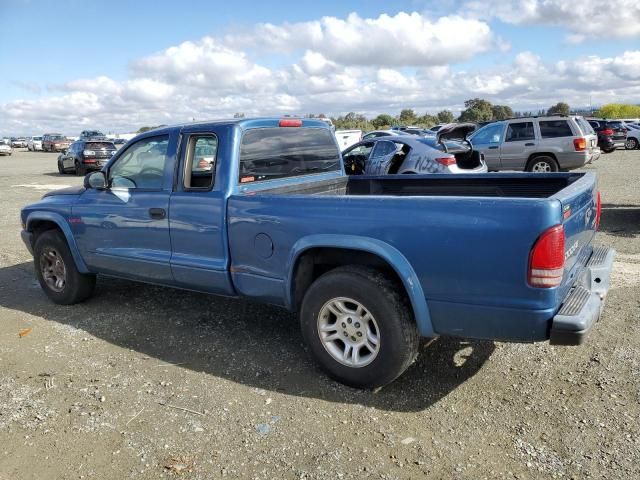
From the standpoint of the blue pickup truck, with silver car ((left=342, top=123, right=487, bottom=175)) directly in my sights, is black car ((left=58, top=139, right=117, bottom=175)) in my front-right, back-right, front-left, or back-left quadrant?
front-left

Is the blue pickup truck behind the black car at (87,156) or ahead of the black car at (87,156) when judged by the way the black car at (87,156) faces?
behind

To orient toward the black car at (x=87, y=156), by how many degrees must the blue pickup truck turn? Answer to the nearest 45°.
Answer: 0° — it already faces it

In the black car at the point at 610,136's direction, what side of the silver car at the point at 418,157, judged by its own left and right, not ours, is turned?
right

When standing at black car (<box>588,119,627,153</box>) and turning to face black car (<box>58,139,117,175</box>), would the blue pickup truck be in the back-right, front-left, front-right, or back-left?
front-left

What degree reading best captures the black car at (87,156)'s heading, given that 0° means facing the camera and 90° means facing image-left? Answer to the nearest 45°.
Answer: approximately 135°

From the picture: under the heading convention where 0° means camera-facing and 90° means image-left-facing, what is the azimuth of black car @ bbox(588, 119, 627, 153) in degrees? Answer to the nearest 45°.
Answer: approximately 135°

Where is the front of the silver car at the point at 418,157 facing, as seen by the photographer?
facing away from the viewer and to the left of the viewer

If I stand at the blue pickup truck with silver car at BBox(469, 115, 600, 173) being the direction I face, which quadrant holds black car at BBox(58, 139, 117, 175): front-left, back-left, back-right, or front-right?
front-left

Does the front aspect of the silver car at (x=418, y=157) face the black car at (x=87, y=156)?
yes

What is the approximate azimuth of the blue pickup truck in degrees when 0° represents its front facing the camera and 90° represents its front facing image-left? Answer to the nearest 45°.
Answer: approximately 135°

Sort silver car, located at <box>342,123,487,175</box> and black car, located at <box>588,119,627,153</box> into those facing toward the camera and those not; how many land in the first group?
0

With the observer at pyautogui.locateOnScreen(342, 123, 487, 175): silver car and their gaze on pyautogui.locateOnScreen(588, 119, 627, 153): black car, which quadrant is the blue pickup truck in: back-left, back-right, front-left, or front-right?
back-right
